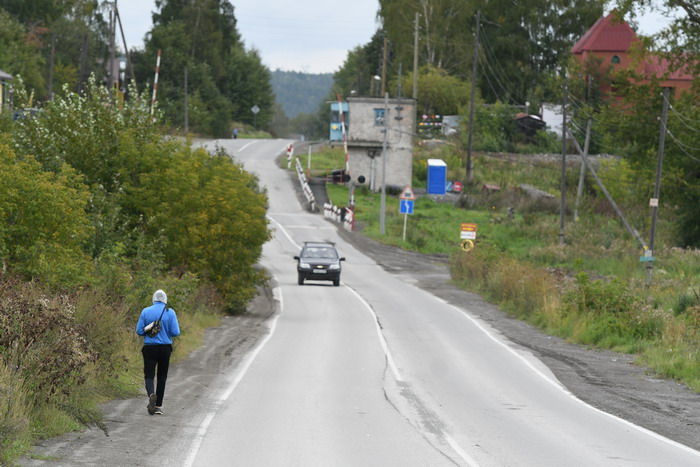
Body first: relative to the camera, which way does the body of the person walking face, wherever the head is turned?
away from the camera
